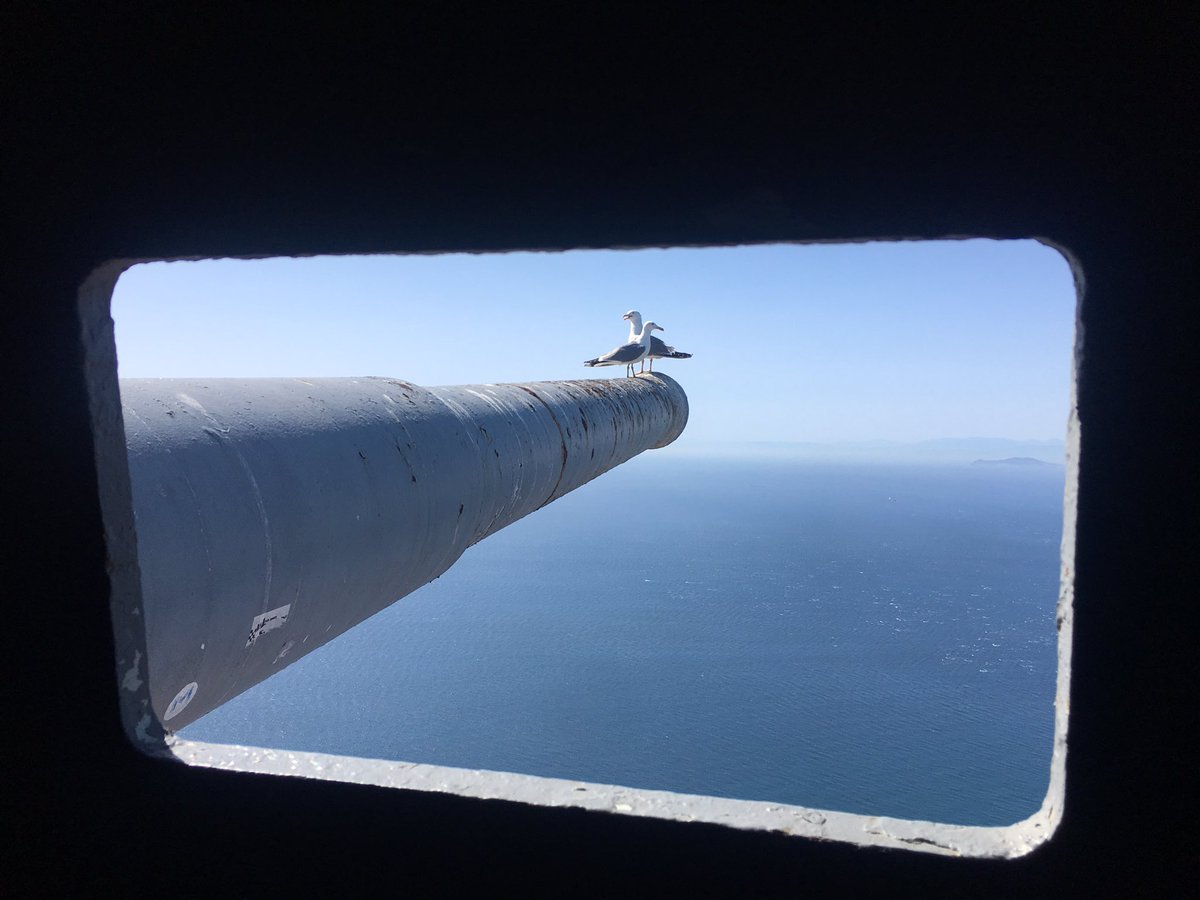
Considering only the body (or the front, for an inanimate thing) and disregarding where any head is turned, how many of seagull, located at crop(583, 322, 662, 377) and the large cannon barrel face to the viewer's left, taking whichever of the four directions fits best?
0

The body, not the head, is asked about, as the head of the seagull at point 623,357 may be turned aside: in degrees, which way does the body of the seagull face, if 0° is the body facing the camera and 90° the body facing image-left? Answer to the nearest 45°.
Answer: approximately 270°

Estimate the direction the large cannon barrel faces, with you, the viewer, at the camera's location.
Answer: facing away from the viewer and to the right of the viewer
